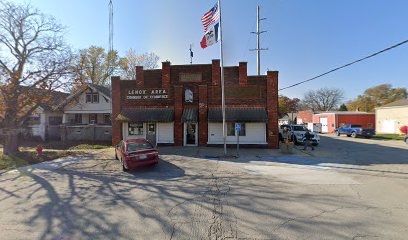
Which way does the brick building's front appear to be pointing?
toward the camera

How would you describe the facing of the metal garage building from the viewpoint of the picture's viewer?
facing the viewer and to the left of the viewer

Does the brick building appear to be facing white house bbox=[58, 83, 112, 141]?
no

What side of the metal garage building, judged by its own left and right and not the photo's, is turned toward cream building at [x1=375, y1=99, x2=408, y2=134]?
left

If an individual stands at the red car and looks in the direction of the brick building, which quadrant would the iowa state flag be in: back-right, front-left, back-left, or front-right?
front-right

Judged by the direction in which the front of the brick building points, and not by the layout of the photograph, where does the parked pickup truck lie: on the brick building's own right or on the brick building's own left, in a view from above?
on the brick building's own left

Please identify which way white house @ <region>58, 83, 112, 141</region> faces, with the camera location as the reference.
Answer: facing the viewer

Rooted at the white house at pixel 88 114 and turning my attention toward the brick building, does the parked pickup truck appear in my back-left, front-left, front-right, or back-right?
front-left

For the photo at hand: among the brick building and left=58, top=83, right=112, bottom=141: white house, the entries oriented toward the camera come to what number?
2

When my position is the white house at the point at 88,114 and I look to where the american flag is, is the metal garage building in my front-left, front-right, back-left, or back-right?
front-left
